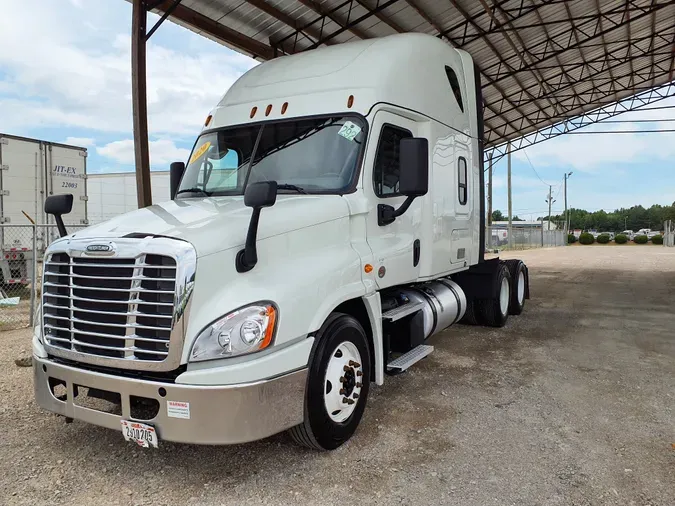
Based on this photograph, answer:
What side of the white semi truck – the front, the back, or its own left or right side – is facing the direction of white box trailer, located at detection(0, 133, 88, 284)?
right

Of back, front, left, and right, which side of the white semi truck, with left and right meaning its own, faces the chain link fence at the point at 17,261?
right

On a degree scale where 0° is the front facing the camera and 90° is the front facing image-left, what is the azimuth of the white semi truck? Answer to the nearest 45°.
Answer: approximately 45°

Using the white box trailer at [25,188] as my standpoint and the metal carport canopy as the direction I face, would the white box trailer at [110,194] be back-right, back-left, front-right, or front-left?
front-left

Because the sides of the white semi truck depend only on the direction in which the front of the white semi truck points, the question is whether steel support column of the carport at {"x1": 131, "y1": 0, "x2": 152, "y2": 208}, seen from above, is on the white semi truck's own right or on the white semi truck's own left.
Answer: on the white semi truck's own right

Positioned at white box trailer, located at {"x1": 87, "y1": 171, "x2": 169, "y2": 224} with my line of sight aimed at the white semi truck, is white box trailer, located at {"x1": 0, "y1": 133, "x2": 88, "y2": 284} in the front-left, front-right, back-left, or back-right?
front-right

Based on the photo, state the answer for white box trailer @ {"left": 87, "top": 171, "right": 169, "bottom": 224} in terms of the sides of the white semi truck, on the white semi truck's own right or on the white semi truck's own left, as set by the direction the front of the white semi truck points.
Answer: on the white semi truck's own right
